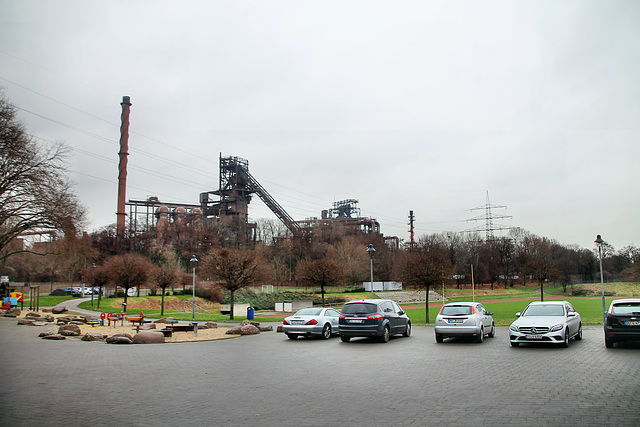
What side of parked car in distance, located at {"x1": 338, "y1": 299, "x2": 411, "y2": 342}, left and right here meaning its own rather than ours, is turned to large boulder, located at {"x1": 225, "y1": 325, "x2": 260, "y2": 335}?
left

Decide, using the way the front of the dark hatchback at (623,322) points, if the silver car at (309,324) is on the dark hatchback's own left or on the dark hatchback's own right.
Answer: on the dark hatchback's own left

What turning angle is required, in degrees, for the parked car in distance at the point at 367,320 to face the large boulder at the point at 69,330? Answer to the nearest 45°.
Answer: approximately 135° to its left

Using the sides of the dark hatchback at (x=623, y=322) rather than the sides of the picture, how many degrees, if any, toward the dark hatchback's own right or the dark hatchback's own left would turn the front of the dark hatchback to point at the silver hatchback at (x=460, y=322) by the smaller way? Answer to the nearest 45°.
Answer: approximately 90° to the dark hatchback's own left

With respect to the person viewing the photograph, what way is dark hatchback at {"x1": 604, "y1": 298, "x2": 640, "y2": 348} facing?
facing away from the viewer

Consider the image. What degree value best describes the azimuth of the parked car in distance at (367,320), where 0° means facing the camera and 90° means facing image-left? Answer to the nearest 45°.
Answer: approximately 225°
